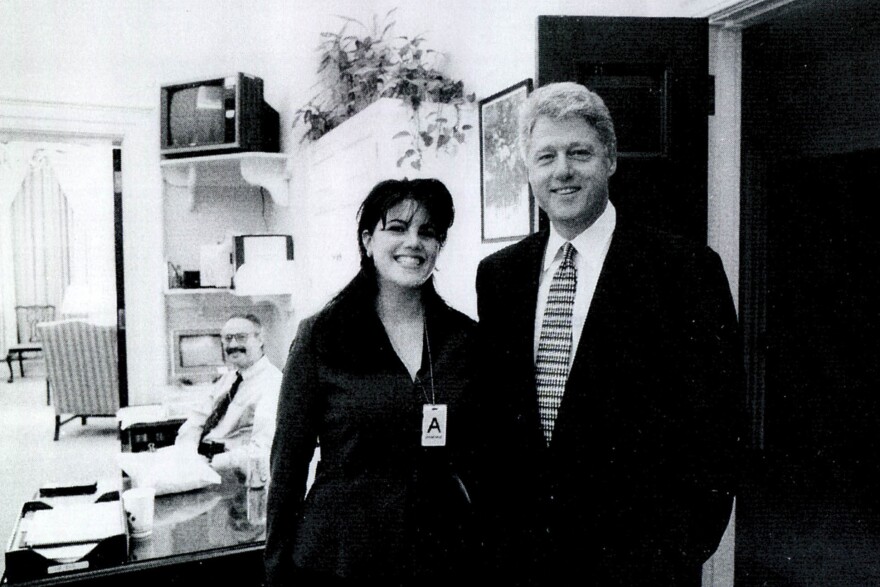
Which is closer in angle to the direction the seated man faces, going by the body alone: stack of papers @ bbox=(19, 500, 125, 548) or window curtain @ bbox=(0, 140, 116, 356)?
the stack of papers

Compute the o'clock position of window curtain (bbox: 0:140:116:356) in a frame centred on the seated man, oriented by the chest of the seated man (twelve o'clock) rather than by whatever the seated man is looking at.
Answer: The window curtain is roughly at 4 o'clock from the seated man.

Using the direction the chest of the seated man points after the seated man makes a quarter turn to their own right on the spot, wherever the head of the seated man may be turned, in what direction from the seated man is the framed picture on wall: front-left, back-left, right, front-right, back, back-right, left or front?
back

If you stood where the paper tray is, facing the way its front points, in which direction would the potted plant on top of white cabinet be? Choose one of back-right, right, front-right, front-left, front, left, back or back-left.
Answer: back-left

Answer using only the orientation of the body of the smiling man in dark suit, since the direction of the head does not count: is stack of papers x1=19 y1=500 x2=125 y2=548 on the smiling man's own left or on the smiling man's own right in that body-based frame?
on the smiling man's own right

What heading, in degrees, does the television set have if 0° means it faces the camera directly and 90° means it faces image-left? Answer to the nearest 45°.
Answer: approximately 45°

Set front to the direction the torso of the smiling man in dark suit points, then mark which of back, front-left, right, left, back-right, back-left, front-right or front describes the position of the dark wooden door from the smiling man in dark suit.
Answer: back-right
